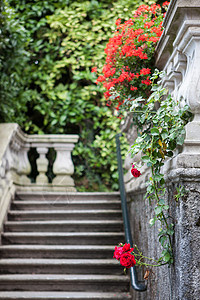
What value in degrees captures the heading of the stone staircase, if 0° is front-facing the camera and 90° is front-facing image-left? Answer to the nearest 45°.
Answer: approximately 0°

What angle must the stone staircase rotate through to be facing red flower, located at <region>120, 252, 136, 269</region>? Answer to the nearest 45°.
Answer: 0° — it already faces it
